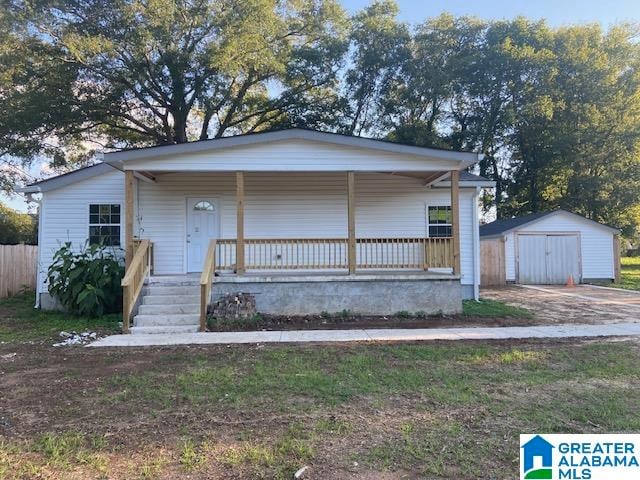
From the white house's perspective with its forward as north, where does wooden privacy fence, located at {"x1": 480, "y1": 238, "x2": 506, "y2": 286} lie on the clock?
The wooden privacy fence is roughly at 8 o'clock from the white house.

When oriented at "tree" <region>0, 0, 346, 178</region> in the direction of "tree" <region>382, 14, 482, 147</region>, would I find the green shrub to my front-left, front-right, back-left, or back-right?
back-right

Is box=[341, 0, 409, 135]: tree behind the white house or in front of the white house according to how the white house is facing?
behind

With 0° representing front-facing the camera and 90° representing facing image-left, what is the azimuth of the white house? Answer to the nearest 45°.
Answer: approximately 0°

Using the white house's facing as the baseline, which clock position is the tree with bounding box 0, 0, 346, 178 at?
The tree is roughly at 5 o'clock from the white house.

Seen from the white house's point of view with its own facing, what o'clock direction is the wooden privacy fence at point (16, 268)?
The wooden privacy fence is roughly at 4 o'clock from the white house.

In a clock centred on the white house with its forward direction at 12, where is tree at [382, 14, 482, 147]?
The tree is roughly at 7 o'clock from the white house.
